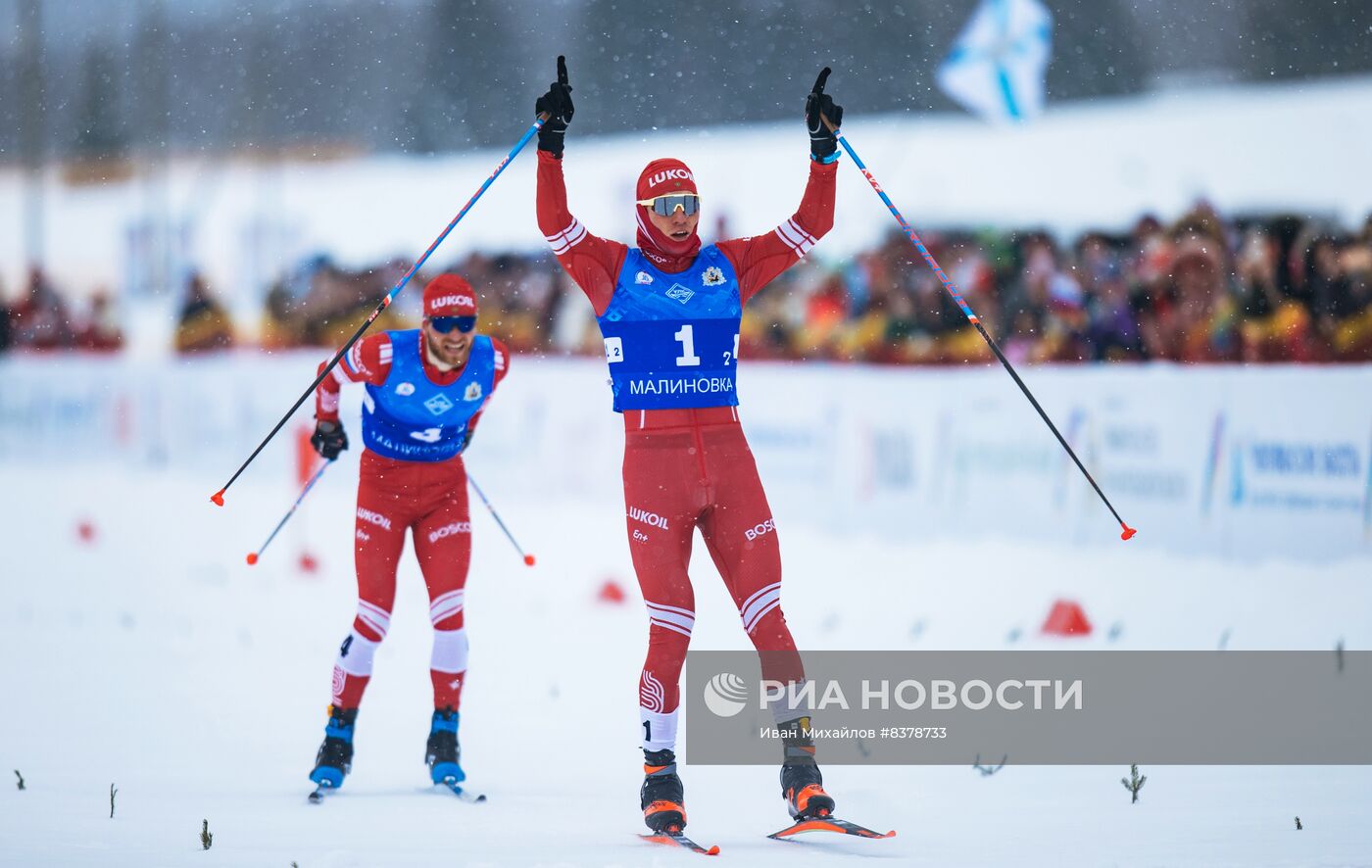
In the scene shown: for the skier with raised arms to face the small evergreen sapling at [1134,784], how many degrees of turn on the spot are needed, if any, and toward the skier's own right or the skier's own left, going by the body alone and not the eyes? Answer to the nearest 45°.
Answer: approximately 90° to the skier's own left

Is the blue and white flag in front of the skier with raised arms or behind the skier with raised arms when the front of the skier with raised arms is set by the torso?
behind

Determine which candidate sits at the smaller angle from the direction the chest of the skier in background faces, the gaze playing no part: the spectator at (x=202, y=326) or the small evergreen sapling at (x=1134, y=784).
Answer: the small evergreen sapling

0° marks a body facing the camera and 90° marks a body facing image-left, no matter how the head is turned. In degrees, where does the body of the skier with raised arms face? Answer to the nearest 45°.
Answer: approximately 0°

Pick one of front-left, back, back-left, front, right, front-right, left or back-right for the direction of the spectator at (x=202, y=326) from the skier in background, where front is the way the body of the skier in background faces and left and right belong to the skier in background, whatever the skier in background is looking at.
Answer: back

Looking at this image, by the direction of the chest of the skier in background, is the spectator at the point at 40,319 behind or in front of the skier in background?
behind

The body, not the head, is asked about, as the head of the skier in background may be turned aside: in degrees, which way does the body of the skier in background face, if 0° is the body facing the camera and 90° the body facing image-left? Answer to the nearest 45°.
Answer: approximately 0°

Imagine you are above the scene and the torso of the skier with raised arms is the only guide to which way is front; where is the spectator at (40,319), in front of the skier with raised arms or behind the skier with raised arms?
behind

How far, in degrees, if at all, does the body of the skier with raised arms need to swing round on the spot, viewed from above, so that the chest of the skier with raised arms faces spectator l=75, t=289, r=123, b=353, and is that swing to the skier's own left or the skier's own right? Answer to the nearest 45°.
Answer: approximately 135° to the skier's own right

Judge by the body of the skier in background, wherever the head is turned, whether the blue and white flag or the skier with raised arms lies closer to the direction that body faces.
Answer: the skier with raised arms

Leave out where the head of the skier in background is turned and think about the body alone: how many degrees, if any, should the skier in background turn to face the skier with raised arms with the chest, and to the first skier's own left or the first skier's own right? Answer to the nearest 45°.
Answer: approximately 45° to the first skier's own left

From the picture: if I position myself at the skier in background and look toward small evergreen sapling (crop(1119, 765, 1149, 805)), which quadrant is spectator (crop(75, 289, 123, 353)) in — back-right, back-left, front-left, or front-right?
back-left

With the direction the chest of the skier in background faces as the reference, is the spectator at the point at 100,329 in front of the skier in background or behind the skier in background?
behind

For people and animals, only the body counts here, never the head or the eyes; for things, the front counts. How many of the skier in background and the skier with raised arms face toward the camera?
2

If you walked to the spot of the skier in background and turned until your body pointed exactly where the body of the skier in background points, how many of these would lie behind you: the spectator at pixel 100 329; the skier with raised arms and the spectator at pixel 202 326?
2

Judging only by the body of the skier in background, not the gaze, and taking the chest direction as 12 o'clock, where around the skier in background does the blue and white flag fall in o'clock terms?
The blue and white flag is roughly at 7 o'clock from the skier in background.
